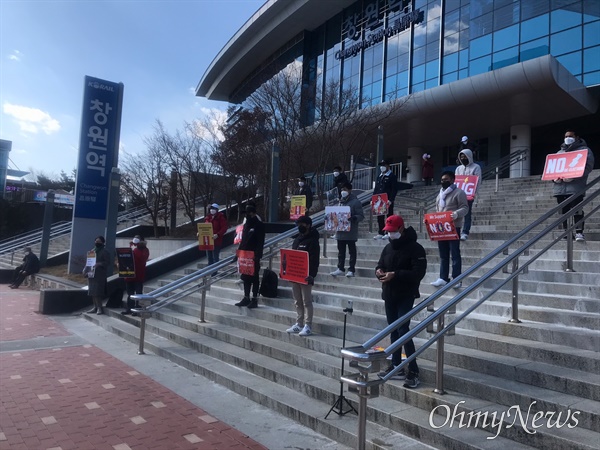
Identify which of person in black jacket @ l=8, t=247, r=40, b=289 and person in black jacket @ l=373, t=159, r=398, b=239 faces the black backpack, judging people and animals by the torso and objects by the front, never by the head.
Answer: person in black jacket @ l=373, t=159, r=398, b=239

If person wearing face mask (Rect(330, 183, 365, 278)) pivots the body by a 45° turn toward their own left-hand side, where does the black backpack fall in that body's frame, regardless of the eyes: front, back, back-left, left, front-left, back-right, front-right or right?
right

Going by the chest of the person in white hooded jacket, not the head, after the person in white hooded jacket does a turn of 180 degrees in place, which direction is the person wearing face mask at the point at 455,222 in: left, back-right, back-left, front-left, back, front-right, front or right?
back-right

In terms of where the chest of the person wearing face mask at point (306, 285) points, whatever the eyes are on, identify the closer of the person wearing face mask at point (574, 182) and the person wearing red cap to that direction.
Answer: the person wearing red cap

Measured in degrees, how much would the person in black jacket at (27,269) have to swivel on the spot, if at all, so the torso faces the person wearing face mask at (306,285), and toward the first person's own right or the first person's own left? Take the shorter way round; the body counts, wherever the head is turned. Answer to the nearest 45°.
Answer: approximately 90° to the first person's own left

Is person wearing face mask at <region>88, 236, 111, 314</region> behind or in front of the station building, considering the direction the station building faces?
in front

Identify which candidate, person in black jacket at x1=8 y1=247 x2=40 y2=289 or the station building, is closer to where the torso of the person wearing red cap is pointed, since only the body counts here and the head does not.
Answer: the person in black jacket

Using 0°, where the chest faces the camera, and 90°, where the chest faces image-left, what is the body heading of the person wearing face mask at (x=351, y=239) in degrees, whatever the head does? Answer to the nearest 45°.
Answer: approximately 45°

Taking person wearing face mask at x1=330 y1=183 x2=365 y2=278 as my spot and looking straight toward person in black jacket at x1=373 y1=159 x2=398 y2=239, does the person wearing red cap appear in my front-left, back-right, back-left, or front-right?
back-right

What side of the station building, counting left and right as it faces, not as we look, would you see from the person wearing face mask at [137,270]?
front

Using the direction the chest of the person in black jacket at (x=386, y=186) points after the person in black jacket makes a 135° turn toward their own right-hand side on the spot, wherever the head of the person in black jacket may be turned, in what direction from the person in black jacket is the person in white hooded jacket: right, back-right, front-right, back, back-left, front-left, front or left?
back-right

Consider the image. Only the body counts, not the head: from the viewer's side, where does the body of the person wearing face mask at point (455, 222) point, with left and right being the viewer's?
facing the viewer and to the left of the viewer
